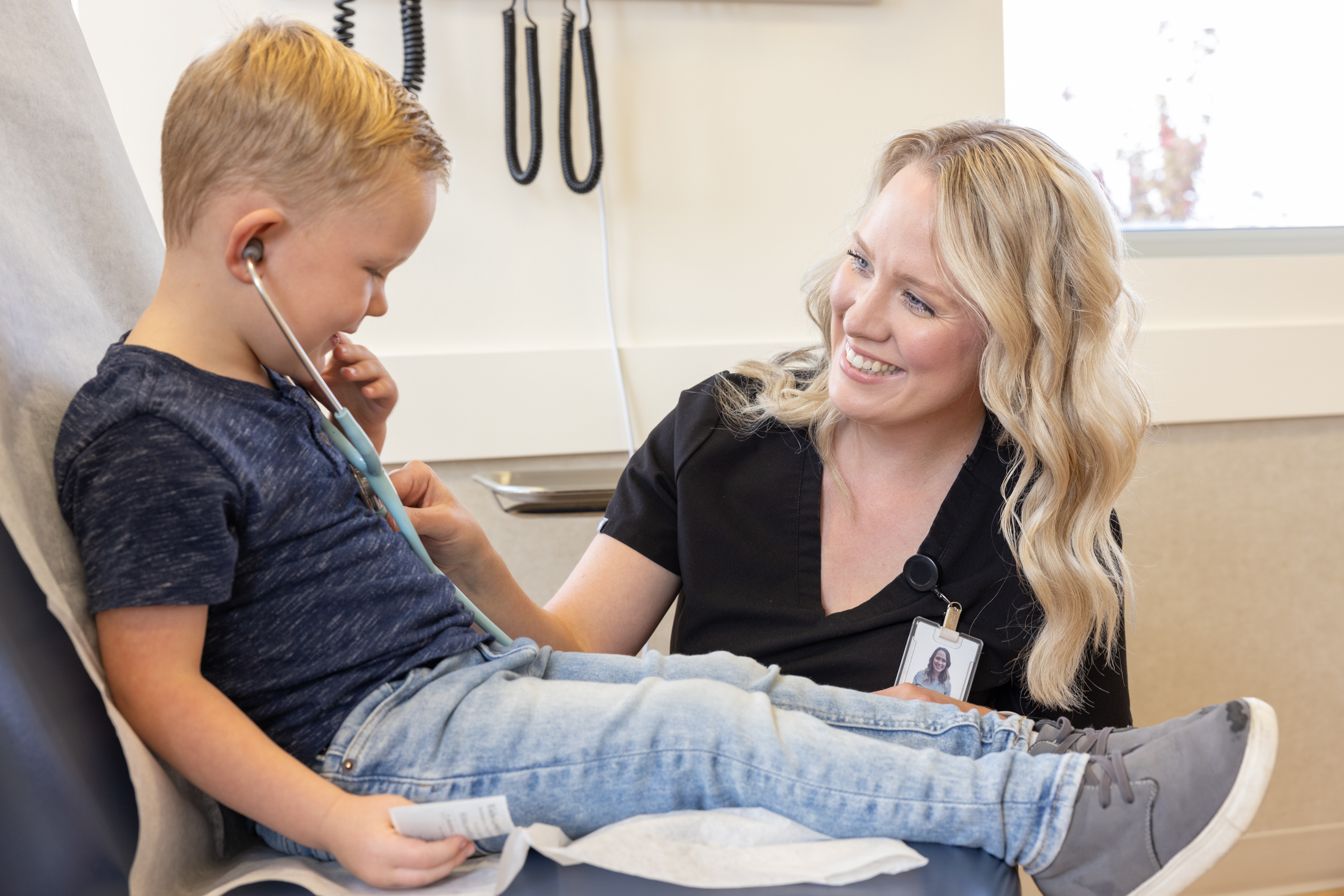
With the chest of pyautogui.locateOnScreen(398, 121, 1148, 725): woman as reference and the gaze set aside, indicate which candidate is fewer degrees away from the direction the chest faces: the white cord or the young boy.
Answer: the young boy

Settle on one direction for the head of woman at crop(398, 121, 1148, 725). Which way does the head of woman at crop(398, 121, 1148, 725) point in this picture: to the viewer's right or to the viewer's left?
to the viewer's left

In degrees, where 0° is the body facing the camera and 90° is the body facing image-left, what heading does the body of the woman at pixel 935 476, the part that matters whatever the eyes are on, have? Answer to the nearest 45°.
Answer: approximately 45°

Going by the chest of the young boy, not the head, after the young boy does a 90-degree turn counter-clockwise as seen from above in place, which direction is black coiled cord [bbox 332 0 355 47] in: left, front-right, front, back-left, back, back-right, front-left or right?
front

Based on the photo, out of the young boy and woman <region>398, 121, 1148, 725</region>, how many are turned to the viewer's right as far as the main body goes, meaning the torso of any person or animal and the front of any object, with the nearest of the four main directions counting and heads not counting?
1

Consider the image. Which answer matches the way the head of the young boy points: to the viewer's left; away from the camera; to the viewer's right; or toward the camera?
to the viewer's right

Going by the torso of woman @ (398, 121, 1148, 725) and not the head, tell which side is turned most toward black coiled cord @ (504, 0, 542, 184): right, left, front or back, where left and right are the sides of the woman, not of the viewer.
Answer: right

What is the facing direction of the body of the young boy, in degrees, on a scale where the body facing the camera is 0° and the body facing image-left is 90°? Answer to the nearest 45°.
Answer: approximately 270°

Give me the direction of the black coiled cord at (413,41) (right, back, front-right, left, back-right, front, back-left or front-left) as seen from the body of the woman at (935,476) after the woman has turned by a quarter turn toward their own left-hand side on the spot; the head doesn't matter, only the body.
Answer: back
